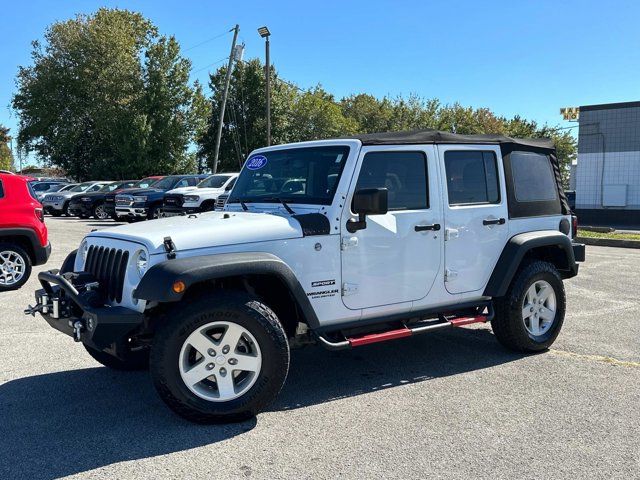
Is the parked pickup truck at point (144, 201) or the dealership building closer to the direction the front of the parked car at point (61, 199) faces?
the parked pickup truck

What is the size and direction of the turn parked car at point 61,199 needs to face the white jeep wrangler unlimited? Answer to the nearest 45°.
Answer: approximately 45° to its left

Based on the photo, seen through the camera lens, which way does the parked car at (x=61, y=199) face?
facing the viewer and to the left of the viewer

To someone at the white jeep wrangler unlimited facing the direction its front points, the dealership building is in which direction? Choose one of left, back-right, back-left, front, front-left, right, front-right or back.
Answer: back

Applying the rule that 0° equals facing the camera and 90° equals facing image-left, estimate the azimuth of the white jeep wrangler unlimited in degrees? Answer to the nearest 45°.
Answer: approximately 45°

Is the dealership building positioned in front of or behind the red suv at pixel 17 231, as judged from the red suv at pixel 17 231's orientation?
behind

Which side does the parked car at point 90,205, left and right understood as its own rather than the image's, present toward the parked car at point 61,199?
right

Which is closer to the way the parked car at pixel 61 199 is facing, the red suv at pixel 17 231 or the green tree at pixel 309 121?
the red suv

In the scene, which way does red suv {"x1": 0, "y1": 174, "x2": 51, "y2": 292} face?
to the viewer's left

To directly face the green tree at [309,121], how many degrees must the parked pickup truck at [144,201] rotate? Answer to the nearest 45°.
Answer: approximately 180°

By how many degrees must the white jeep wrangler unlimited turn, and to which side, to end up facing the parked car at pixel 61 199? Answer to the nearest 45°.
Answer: approximately 90° to its right

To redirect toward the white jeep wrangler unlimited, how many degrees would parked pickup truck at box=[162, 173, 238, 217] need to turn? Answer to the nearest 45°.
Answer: approximately 45° to its left

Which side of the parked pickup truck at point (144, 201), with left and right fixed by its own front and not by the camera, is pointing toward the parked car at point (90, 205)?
right

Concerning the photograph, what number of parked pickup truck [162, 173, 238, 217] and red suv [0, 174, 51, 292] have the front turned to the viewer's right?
0
